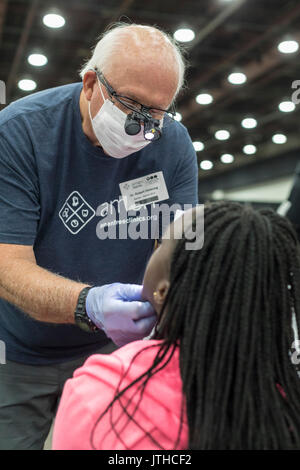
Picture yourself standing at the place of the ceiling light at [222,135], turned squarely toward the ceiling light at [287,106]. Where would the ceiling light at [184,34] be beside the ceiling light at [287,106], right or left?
right

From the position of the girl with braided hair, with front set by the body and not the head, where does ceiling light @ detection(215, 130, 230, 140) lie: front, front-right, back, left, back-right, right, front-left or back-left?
front-right

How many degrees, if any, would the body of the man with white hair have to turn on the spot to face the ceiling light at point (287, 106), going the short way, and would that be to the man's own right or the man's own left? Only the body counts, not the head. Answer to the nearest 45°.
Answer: approximately 90° to the man's own left

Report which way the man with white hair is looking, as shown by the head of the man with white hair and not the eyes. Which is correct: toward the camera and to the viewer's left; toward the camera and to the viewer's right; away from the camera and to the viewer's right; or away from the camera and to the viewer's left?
toward the camera and to the viewer's right

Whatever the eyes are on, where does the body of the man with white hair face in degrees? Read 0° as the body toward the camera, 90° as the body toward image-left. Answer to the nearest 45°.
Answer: approximately 315°

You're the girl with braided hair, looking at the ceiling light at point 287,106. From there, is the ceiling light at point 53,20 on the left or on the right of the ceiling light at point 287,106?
left

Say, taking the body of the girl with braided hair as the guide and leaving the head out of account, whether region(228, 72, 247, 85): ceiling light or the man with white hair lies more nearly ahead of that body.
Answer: the man with white hair

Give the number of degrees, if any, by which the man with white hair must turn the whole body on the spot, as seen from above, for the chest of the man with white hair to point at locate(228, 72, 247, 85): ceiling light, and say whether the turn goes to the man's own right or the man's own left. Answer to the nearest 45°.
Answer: approximately 135° to the man's own left

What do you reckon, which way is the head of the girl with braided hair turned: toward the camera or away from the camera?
away from the camera

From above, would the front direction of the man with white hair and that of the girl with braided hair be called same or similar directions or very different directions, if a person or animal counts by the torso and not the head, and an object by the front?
very different directions

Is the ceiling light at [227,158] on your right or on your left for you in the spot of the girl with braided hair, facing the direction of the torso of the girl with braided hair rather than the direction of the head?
on your right

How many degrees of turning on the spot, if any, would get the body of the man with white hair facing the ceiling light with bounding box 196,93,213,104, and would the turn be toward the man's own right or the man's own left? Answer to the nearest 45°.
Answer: approximately 135° to the man's own left
